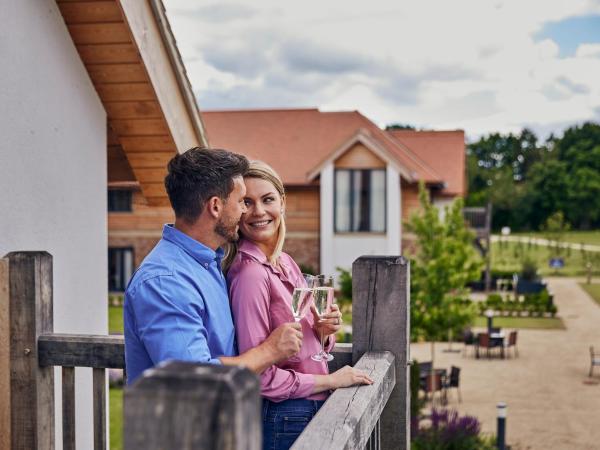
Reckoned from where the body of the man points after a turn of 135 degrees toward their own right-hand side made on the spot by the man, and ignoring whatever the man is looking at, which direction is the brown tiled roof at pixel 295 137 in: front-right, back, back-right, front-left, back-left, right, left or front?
back-right

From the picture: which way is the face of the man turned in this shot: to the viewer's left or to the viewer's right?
to the viewer's right

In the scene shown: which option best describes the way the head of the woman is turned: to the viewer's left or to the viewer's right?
to the viewer's left

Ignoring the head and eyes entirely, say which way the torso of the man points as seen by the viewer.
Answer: to the viewer's right
